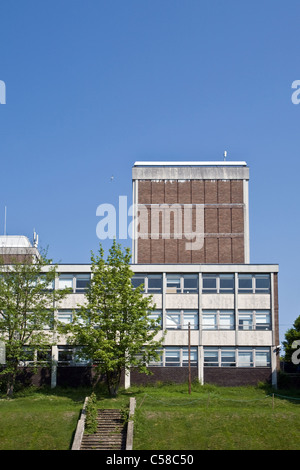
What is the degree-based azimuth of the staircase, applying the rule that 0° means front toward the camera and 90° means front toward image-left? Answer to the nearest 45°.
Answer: approximately 0°
